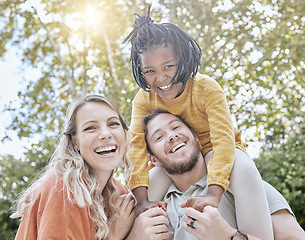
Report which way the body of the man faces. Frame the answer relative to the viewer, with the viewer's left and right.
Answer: facing the viewer and to the left of the viewer

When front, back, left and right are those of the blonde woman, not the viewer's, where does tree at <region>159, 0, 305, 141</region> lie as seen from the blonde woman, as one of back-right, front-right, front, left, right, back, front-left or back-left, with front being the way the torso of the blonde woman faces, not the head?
left

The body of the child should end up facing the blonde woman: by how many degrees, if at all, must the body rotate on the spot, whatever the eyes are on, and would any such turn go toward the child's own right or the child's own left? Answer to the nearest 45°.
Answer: approximately 45° to the child's own right

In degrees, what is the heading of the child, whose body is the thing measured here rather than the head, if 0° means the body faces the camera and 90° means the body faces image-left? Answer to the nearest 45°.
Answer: approximately 45°

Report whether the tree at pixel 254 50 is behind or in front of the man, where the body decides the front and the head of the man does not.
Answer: behind

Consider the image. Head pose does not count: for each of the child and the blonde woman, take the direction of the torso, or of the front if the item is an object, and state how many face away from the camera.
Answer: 0

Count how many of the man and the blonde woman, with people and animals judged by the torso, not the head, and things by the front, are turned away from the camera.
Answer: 0

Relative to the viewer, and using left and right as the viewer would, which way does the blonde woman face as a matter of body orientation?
facing the viewer and to the right of the viewer
